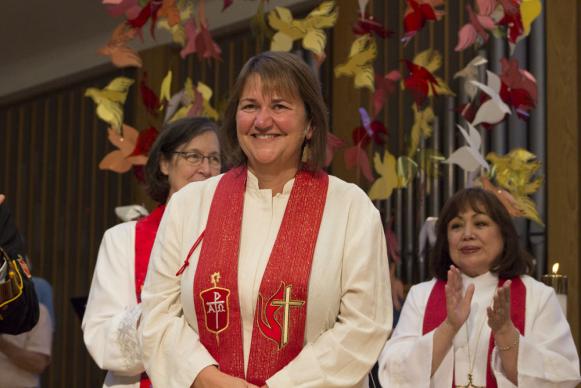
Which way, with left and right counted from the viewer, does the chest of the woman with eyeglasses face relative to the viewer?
facing the viewer and to the right of the viewer

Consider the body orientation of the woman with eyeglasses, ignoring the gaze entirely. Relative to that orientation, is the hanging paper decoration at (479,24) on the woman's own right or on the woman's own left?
on the woman's own left

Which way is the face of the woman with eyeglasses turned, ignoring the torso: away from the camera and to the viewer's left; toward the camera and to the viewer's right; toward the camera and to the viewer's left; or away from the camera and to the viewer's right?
toward the camera and to the viewer's right
